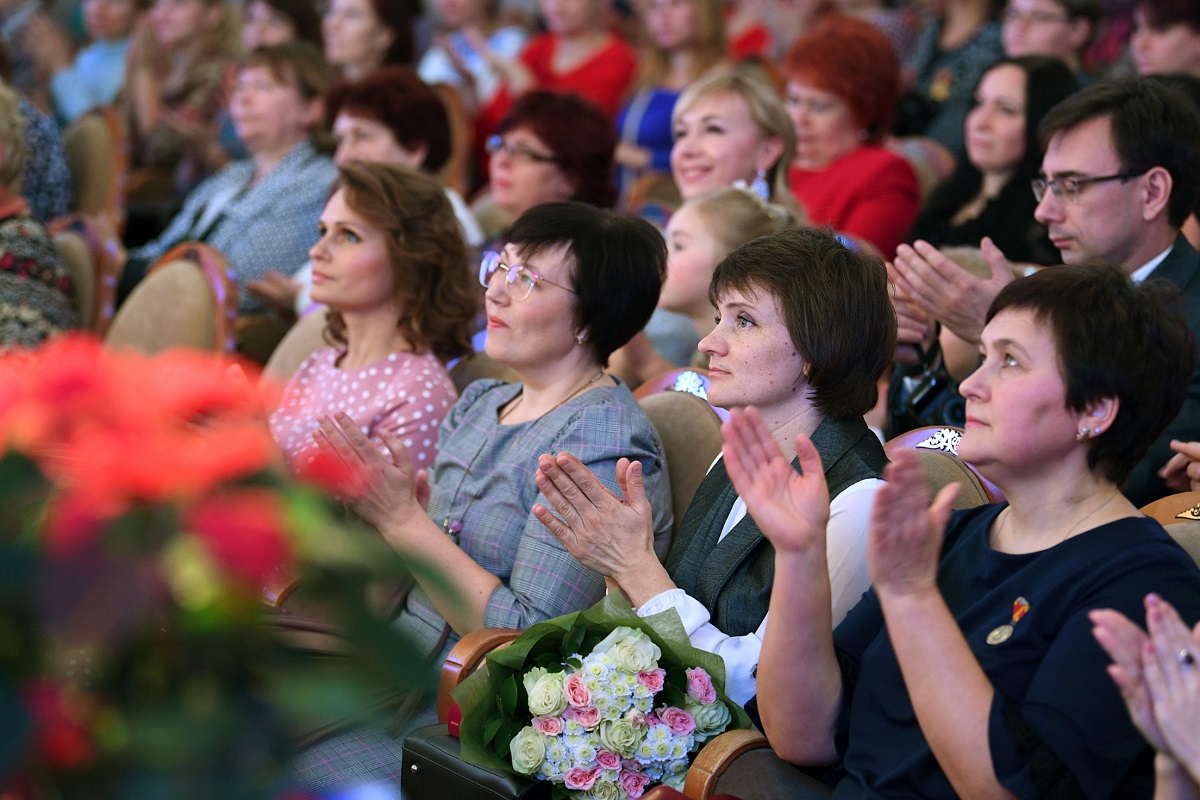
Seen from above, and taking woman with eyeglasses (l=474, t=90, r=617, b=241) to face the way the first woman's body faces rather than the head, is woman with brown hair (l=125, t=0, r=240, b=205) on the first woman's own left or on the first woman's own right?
on the first woman's own right

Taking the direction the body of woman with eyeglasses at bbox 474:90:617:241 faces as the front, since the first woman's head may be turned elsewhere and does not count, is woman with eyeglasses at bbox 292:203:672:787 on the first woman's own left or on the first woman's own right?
on the first woman's own left

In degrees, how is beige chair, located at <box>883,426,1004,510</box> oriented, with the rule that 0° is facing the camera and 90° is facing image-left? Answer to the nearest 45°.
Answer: approximately 45°

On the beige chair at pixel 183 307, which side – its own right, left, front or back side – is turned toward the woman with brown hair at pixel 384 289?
left

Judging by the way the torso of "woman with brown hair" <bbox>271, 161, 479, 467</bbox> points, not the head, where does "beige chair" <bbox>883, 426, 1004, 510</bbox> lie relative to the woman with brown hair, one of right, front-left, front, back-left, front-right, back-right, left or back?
left

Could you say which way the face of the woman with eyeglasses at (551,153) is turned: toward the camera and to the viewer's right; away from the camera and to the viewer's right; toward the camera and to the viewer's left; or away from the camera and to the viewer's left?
toward the camera and to the viewer's left

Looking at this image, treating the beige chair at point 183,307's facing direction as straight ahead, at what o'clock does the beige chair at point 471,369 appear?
the beige chair at point 471,369 is roughly at 9 o'clock from the beige chair at point 183,307.

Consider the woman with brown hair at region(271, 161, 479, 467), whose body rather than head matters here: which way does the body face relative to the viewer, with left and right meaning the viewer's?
facing the viewer and to the left of the viewer

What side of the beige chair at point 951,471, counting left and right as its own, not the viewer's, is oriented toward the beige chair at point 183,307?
right

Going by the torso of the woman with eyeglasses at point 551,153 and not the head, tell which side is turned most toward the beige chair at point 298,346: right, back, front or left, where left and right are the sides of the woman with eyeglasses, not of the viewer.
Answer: front

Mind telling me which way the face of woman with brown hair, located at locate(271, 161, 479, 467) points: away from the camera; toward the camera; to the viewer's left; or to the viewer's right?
to the viewer's left

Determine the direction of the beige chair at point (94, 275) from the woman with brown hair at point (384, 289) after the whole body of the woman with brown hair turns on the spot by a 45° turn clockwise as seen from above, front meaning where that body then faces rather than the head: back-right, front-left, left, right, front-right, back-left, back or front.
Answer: front-right

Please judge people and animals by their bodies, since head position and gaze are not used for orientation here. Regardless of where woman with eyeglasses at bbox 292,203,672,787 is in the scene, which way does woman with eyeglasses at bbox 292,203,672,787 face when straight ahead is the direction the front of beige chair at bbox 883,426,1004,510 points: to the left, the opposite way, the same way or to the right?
the same way

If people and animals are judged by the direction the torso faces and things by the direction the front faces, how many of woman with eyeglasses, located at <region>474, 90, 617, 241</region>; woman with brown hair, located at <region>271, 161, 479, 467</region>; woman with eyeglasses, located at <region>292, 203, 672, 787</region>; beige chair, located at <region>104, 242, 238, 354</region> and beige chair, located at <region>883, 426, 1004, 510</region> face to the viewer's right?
0

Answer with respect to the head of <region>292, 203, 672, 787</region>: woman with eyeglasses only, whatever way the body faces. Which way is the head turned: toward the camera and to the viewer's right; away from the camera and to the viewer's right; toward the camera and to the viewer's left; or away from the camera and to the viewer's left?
toward the camera and to the viewer's left

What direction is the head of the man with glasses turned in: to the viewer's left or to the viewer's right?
to the viewer's left
